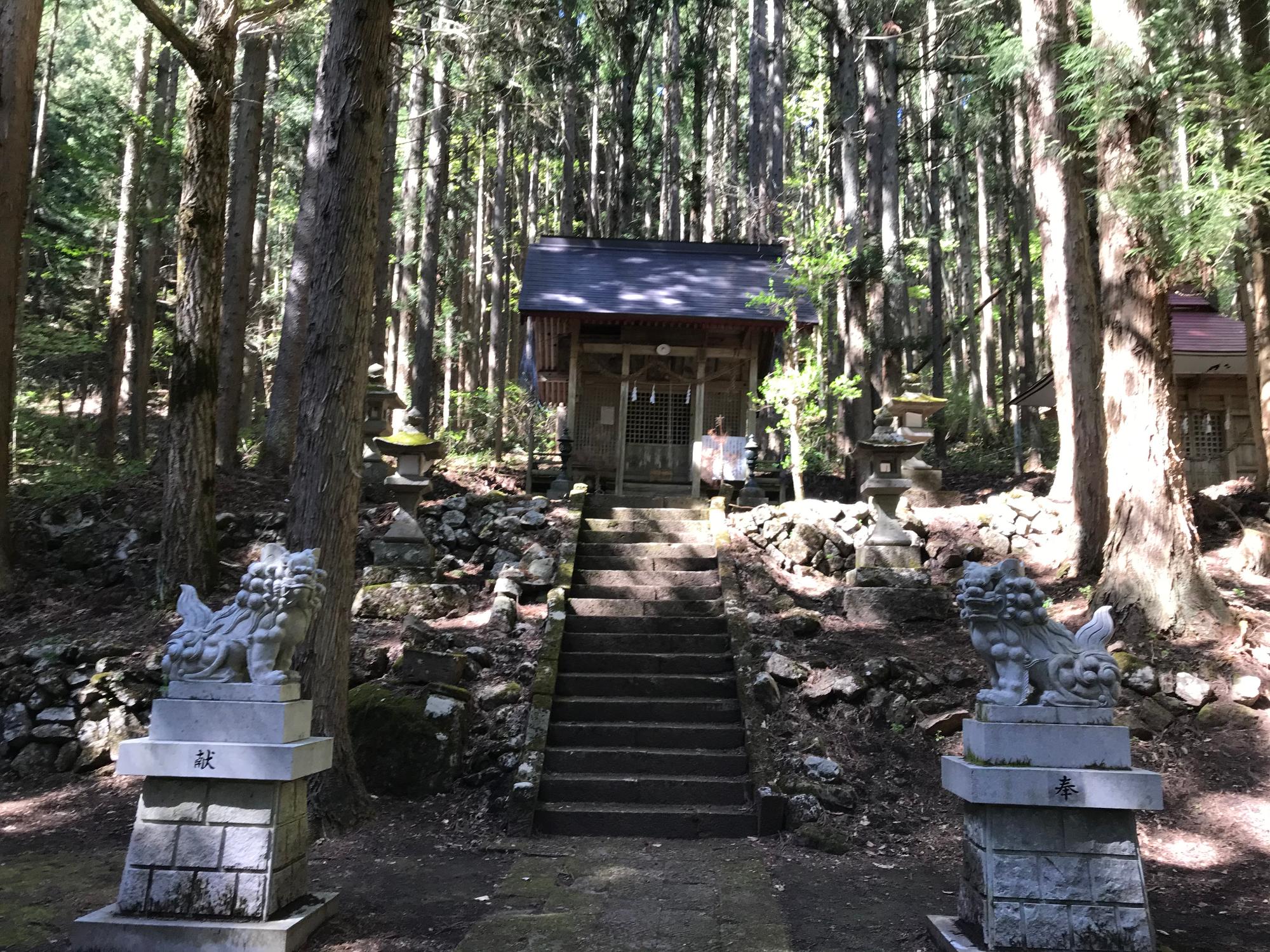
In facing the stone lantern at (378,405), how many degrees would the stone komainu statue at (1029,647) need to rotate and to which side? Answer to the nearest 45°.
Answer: approximately 45° to its right

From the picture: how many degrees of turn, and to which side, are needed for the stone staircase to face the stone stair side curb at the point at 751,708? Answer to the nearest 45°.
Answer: approximately 90° to its left

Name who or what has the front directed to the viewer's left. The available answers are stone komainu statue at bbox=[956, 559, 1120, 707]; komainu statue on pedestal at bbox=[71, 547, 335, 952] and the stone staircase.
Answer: the stone komainu statue

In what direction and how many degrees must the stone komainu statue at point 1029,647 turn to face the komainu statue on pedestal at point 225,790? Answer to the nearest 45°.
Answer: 0° — it already faces it

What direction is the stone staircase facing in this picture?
toward the camera

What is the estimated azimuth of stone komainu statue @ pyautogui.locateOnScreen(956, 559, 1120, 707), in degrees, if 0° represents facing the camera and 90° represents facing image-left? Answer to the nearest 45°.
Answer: approximately 90°

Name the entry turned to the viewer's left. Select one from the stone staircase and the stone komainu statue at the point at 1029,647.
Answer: the stone komainu statue

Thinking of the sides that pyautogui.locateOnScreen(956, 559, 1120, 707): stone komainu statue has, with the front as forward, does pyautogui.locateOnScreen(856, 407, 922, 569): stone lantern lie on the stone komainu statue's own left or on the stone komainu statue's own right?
on the stone komainu statue's own right
